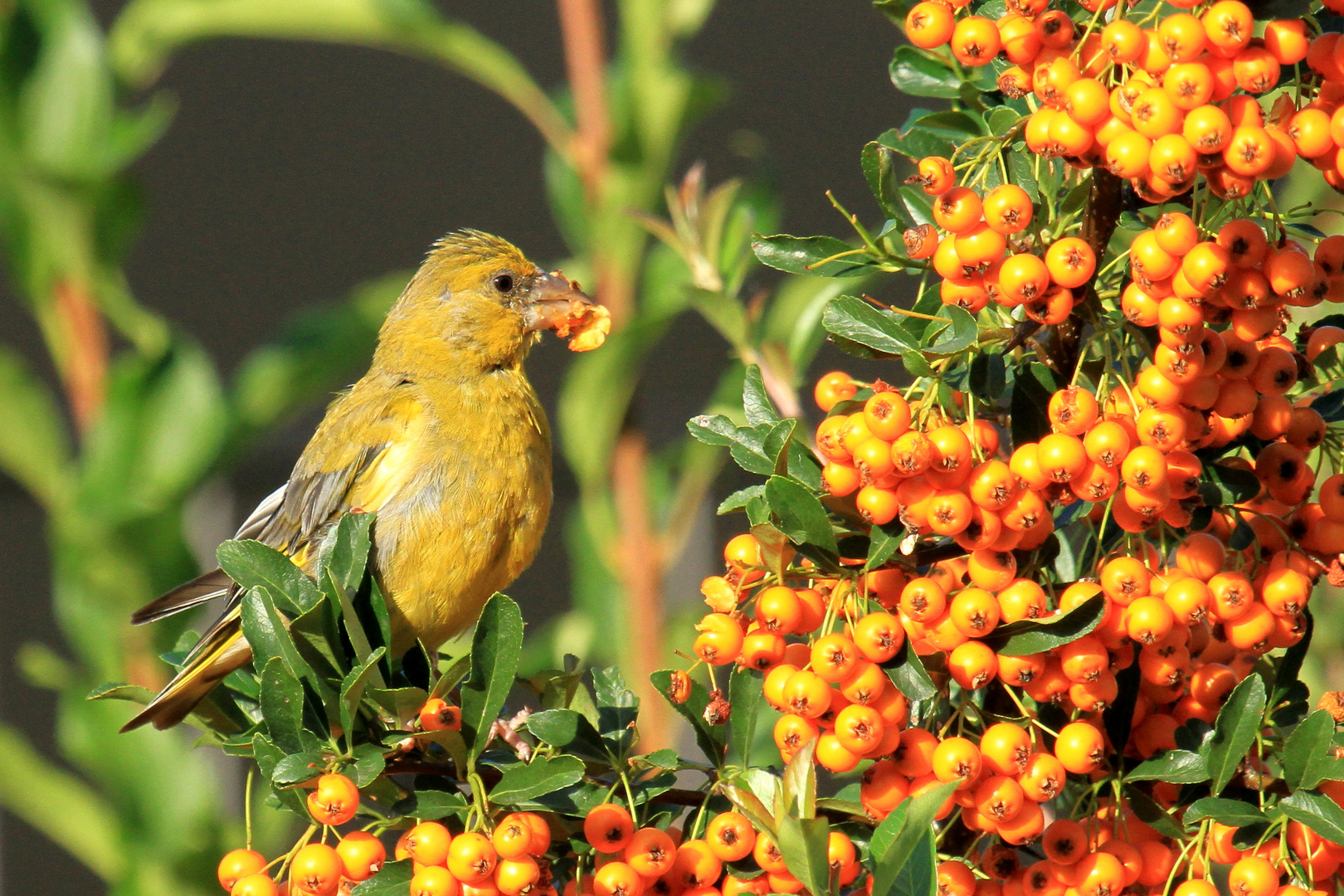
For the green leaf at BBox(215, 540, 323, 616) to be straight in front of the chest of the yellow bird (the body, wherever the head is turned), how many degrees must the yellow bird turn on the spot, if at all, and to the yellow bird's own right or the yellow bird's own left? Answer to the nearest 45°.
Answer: approximately 90° to the yellow bird's own right

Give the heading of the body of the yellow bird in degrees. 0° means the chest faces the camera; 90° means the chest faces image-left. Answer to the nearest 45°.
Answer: approximately 270°

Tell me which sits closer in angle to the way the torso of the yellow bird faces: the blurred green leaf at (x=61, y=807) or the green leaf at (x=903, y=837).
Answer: the green leaf
